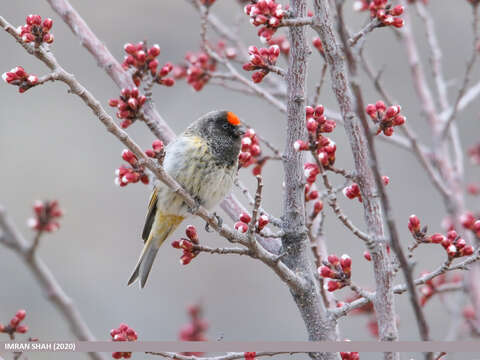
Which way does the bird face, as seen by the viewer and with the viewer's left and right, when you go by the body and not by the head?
facing the viewer and to the right of the viewer
